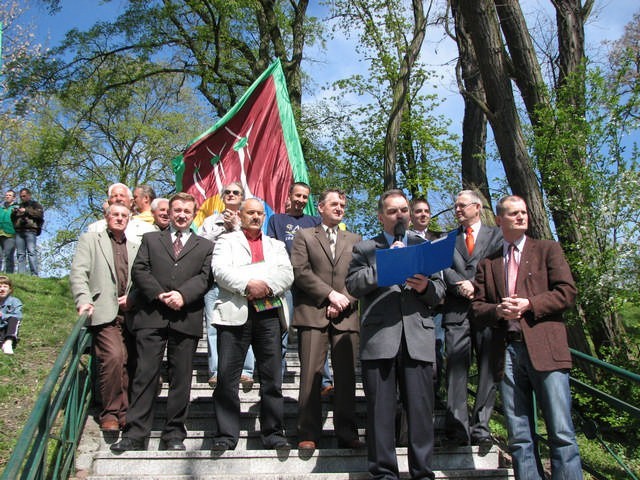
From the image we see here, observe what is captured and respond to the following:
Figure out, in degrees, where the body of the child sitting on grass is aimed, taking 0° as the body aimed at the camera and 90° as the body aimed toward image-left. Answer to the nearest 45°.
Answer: approximately 0°

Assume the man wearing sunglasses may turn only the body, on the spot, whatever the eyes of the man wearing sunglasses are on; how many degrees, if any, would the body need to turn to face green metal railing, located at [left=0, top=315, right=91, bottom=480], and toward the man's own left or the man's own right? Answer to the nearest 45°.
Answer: approximately 45° to the man's own right

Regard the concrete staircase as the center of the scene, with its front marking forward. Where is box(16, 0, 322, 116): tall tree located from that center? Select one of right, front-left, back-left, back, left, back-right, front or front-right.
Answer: back

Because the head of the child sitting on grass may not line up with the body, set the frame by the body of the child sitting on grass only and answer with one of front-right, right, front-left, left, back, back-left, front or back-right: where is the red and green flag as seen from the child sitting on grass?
left

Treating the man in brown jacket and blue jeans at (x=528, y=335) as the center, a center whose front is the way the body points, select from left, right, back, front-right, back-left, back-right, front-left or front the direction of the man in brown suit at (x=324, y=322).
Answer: front-right

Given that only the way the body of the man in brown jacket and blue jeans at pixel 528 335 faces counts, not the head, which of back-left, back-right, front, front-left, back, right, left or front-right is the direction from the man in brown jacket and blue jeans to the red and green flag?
right

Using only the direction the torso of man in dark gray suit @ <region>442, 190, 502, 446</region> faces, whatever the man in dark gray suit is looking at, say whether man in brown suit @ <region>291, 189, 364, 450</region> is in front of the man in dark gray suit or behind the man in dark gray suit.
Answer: in front

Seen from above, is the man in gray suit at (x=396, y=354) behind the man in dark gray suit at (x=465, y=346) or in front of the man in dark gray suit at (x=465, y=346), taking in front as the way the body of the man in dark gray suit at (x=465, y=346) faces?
in front

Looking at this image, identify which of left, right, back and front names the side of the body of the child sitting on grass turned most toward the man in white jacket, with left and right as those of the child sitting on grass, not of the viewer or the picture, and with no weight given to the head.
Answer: front
